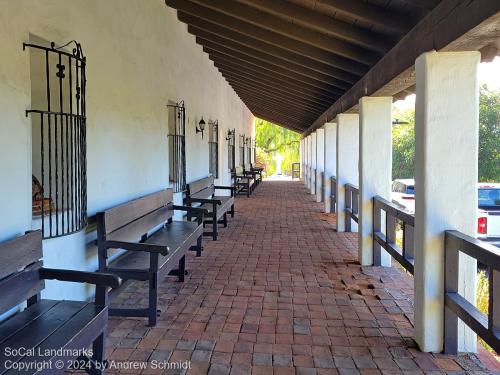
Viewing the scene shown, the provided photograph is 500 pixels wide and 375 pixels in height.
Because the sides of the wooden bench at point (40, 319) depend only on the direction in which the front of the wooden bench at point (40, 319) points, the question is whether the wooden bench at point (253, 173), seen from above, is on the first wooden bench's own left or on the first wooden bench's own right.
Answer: on the first wooden bench's own left

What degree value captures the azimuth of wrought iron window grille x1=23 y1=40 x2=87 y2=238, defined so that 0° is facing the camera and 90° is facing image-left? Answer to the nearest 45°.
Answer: approximately 315°

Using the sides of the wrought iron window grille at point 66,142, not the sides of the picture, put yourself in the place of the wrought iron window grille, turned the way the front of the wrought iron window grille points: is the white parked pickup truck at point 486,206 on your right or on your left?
on your left

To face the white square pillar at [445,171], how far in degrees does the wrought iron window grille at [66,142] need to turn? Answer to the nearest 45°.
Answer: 0° — it already faces it

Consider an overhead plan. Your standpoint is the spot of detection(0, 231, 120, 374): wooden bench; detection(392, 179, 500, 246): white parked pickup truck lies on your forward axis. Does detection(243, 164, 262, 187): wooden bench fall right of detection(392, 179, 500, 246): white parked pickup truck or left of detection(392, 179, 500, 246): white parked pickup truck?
left

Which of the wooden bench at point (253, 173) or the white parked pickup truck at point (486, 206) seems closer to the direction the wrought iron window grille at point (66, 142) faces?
the white parked pickup truck

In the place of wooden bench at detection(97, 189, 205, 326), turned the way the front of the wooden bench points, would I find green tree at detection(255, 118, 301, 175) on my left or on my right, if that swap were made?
on my left

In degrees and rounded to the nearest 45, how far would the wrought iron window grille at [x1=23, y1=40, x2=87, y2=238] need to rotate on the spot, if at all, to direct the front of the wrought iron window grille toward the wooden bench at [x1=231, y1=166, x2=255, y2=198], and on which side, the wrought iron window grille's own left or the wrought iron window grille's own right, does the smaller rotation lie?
approximately 90° to the wrought iron window grille's own left

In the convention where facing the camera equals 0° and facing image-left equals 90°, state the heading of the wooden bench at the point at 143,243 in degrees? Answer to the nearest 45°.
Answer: approximately 315°
